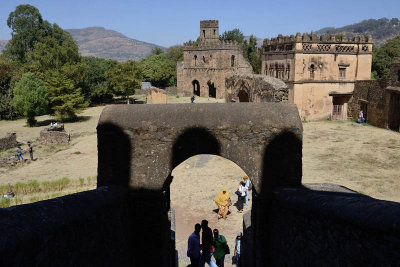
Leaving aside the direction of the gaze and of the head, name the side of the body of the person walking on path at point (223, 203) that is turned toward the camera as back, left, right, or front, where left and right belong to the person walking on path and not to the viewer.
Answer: front

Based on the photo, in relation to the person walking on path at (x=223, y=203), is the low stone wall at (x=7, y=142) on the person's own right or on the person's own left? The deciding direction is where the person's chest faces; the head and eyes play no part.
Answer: on the person's own right

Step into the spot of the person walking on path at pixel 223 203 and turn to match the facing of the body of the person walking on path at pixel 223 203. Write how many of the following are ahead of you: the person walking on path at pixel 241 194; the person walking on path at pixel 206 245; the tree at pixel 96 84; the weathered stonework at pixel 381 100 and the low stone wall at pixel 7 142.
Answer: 1

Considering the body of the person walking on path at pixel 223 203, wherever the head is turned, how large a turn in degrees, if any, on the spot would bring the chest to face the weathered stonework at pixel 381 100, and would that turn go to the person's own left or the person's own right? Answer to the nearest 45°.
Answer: approximately 135° to the person's own left

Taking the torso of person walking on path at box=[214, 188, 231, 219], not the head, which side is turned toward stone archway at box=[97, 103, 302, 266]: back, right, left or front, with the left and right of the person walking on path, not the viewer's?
front

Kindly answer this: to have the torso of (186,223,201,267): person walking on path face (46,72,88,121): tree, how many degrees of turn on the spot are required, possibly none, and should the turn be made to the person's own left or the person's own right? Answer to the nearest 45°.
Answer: approximately 45° to the person's own left

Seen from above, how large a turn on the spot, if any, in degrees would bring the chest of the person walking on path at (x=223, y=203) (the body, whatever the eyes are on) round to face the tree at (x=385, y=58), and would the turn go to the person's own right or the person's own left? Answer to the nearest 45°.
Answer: approximately 135° to the person's own left

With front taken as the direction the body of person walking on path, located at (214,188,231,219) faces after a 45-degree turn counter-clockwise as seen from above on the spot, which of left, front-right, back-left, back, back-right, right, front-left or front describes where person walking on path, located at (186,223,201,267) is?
front-right

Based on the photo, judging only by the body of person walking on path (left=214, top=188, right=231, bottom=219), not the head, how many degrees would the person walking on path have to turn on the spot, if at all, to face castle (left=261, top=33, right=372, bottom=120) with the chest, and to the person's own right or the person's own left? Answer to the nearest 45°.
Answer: approximately 135° to the person's own left

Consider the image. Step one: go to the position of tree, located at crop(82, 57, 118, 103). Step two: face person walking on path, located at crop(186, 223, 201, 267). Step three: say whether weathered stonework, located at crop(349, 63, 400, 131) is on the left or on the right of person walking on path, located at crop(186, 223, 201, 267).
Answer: left

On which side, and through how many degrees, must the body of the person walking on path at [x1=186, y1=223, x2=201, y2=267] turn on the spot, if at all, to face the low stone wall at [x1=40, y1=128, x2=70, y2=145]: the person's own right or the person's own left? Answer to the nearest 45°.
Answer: approximately 45° to the person's own left

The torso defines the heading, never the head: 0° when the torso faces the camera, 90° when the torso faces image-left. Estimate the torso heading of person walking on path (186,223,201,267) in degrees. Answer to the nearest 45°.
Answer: approximately 180°

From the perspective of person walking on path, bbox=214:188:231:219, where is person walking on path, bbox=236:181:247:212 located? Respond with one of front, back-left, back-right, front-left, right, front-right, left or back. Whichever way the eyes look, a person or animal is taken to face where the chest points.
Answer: back-left

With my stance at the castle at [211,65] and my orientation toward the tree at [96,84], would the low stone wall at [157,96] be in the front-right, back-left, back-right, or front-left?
front-left

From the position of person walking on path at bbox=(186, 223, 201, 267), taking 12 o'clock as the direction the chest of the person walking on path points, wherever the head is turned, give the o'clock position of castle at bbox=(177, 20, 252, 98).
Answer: The castle is roughly at 12 o'clock from the person walking on path.

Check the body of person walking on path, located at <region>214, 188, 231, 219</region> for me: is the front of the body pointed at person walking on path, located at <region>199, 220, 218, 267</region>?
yes
